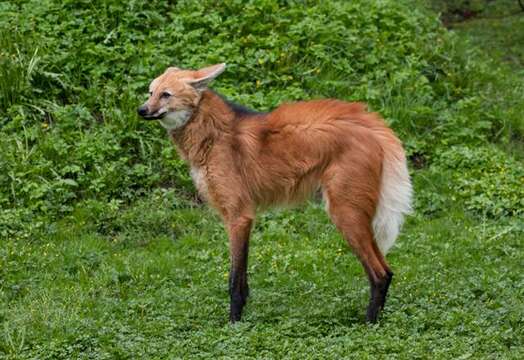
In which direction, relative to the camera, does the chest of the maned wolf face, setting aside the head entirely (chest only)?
to the viewer's left
